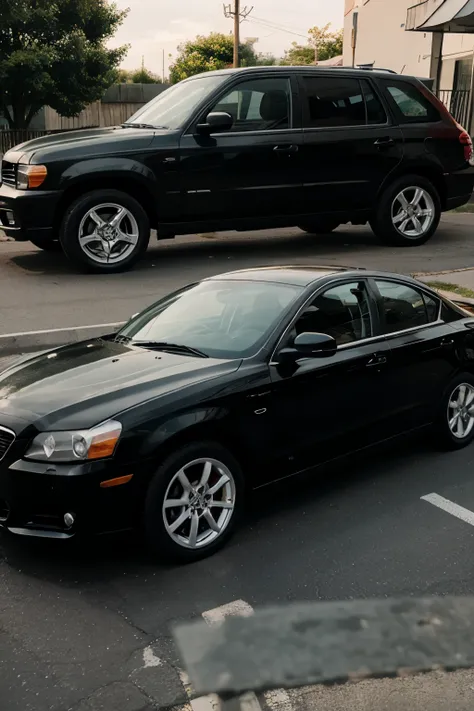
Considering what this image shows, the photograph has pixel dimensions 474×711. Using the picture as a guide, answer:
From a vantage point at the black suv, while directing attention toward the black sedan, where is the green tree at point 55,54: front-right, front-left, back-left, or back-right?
back-right

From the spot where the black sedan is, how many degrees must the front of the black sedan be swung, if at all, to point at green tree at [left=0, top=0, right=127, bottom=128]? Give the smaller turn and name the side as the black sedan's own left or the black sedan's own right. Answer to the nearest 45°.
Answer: approximately 135° to the black sedan's own right

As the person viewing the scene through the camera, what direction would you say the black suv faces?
facing to the left of the viewer

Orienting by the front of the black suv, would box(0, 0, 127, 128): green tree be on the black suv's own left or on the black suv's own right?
on the black suv's own right

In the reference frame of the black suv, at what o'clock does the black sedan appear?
The black sedan is roughly at 9 o'clock from the black suv.

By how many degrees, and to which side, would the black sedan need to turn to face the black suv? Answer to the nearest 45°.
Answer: approximately 135° to its right

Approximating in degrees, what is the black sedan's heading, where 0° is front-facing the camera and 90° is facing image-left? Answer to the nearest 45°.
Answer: approximately 45°

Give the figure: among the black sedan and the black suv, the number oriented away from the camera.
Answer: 0
